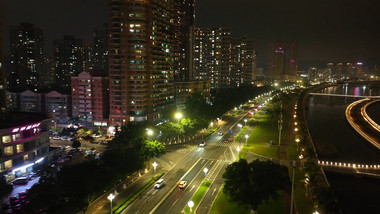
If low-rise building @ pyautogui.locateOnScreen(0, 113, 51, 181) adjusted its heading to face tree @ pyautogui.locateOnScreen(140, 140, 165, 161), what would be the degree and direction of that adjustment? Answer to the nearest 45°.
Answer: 0° — it already faces it

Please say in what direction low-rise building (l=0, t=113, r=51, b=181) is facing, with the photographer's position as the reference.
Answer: facing the viewer and to the right of the viewer

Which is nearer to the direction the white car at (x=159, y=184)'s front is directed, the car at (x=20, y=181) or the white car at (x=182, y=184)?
the car

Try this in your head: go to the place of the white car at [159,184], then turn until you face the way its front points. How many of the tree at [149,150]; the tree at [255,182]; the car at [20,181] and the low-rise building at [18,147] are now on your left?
1

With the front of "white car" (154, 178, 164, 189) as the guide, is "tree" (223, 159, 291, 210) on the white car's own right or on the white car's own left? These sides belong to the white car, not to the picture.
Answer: on the white car's own left

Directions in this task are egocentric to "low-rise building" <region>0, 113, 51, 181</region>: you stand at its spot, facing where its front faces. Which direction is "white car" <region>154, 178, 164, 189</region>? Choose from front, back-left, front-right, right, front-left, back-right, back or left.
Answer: front

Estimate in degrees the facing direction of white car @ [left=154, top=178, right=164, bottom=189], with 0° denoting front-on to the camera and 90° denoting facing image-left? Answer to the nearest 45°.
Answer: approximately 45°

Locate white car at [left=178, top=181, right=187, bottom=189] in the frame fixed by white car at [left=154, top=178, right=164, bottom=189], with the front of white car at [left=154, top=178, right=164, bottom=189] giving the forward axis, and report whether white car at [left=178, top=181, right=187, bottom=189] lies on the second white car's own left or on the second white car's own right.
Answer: on the second white car's own left

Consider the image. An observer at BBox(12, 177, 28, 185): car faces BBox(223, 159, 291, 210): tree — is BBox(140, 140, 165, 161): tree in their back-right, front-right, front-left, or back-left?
front-left

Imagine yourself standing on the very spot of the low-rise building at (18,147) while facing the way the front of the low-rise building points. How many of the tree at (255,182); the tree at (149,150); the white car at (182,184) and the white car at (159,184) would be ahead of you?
4

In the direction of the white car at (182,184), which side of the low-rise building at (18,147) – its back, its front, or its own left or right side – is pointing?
front

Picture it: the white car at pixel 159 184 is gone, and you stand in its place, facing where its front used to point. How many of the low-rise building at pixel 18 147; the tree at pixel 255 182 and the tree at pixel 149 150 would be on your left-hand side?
1

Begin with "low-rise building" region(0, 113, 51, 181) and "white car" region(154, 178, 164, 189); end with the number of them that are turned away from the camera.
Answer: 0

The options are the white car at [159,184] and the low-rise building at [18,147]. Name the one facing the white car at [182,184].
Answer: the low-rise building

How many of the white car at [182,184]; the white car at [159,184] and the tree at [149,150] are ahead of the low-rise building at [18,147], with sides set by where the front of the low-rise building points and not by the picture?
3
